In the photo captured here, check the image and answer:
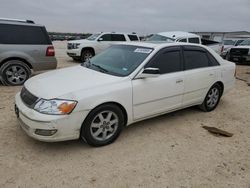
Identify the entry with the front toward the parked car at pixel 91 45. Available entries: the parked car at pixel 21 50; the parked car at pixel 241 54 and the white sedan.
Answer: the parked car at pixel 241 54

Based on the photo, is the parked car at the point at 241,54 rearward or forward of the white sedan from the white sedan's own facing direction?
rearward

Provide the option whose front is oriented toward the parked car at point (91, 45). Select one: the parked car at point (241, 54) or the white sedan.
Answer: the parked car at point (241, 54)

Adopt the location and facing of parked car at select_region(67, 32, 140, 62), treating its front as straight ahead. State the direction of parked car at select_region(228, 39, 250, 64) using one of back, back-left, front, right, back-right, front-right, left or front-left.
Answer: back-left

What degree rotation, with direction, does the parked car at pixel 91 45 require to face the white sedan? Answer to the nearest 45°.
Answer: approximately 45° to its left

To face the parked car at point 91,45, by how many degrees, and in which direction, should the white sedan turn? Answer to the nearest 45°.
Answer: approximately 135° to its right

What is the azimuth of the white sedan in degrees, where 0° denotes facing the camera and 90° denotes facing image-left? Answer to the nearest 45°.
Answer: approximately 45°
